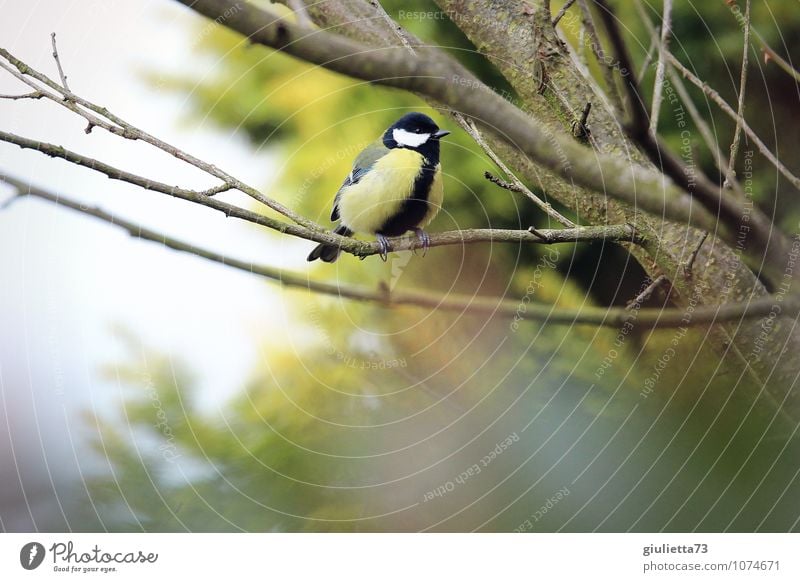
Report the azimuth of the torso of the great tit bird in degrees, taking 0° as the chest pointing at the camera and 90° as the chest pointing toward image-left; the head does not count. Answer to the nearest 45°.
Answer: approximately 315°
